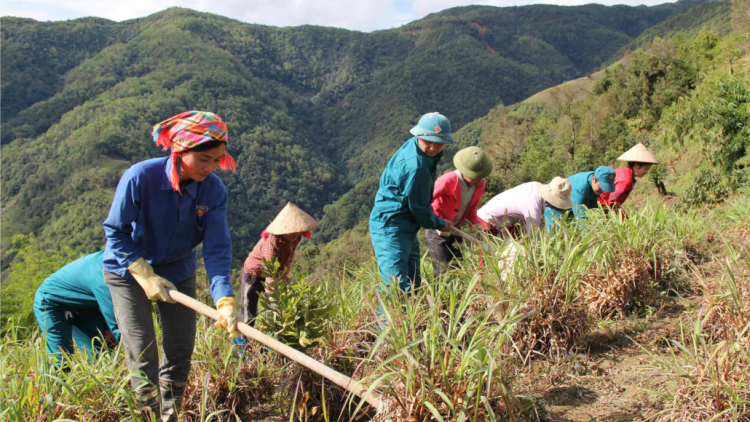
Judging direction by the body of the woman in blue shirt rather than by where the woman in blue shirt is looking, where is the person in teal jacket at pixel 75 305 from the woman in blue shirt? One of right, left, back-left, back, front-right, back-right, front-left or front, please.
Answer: back

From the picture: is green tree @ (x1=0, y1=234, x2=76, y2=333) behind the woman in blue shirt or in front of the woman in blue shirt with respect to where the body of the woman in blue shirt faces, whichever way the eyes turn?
behind

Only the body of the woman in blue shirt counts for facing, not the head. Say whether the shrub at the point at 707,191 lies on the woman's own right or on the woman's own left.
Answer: on the woman's own left

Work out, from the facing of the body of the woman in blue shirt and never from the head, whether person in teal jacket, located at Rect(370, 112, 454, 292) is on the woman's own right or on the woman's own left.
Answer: on the woman's own left

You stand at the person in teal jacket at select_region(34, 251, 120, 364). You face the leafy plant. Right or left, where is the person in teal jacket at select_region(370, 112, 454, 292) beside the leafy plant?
left

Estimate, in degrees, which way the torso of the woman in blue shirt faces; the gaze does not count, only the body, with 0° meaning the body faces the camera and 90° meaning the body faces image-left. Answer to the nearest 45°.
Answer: approximately 315°
